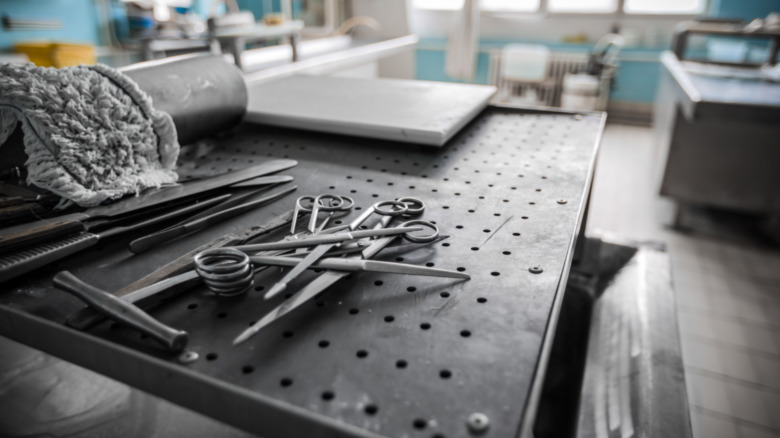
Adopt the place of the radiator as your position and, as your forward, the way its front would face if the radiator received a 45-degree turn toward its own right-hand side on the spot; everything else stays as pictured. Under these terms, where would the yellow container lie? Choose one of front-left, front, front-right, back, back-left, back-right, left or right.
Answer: front

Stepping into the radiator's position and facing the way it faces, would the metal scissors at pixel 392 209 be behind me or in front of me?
in front

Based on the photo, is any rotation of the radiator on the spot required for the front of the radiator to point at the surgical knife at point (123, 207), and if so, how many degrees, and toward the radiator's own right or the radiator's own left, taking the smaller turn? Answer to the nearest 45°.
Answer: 0° — it already faces it

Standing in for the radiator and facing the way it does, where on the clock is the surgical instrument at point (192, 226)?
The surgical instrument is roughly at 12 o'clock from the radiator.

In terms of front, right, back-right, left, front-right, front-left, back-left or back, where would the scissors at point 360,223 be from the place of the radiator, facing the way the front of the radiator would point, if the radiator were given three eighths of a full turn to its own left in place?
back-right

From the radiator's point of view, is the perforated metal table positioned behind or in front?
in front

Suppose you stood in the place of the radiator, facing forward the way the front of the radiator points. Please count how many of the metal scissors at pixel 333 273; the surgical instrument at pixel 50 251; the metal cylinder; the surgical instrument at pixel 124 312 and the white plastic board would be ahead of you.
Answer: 5

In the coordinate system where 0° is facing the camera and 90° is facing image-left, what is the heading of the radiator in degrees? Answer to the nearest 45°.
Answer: approximately 0°

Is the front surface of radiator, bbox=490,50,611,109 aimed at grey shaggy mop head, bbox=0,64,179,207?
yes

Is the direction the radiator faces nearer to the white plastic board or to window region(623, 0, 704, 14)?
the white plastic board

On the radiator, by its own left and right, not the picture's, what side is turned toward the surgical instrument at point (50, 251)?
front
